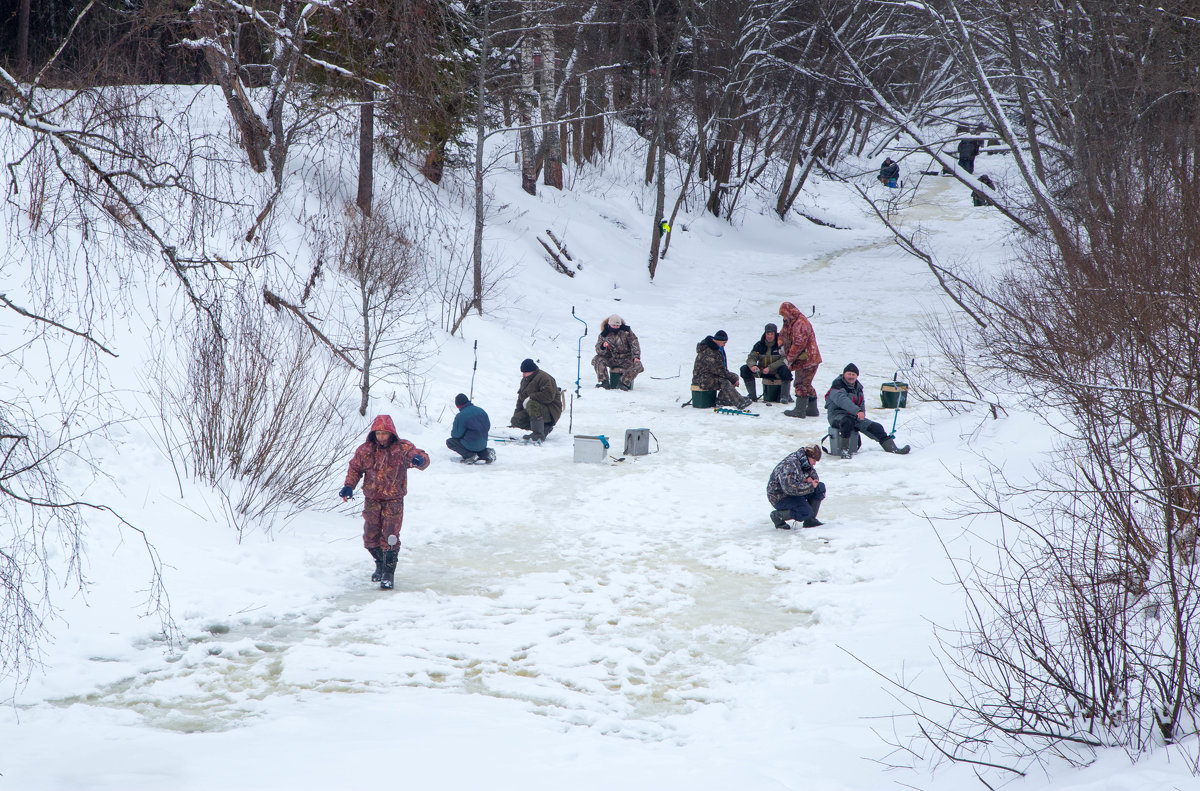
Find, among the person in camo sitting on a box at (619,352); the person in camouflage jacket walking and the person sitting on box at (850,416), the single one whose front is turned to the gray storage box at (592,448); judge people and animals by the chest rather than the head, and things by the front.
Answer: the person in camo sitting on a box

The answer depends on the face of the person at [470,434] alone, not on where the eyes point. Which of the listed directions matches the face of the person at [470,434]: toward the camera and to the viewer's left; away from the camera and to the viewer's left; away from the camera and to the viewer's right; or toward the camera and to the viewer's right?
away from the camera and to the viewer's left

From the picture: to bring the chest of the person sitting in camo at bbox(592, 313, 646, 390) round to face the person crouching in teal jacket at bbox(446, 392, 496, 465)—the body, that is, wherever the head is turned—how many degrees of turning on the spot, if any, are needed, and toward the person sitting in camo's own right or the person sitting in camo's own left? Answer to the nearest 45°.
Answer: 0° — they already face them

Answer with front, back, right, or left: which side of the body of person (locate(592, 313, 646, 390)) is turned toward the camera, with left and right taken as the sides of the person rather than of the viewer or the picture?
front

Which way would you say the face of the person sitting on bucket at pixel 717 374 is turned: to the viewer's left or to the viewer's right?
to the viewer's right

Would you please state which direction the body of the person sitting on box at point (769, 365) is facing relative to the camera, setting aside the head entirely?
toward the camera

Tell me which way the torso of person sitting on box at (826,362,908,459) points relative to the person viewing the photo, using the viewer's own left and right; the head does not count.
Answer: facing the viewer and to the right of the viewer

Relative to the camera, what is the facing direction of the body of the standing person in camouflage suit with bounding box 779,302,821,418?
to the viewer's left

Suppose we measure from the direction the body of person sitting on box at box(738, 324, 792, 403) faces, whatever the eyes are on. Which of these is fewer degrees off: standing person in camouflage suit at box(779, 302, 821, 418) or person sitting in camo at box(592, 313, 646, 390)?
the standing person in camouflage suit

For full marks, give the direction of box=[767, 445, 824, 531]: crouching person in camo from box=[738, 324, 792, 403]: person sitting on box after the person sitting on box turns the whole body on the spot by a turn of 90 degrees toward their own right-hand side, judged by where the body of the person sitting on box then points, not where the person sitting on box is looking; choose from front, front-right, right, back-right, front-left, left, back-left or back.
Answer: left
